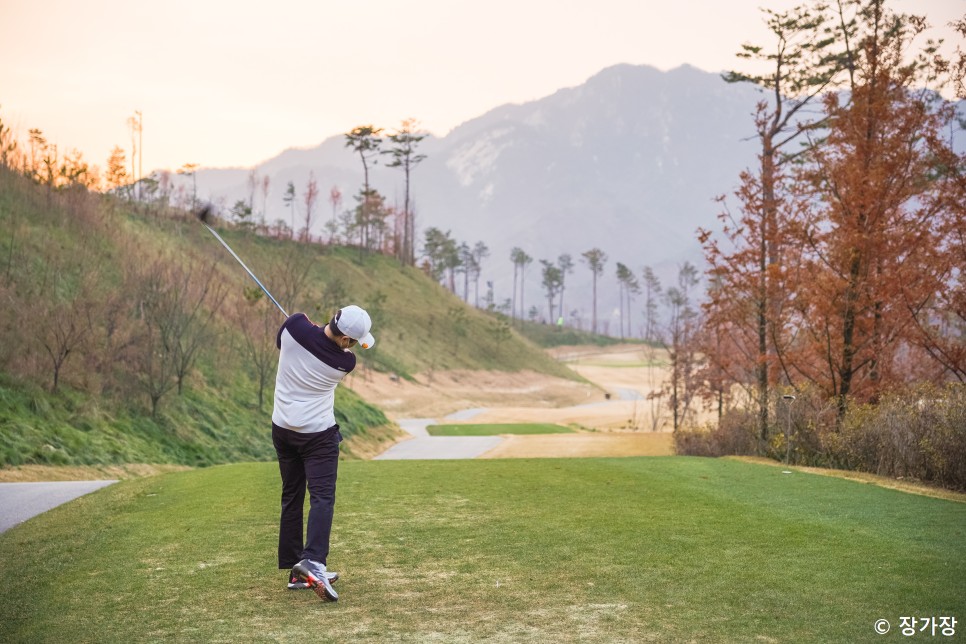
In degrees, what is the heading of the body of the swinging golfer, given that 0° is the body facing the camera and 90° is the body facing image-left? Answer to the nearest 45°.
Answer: approximately 225°

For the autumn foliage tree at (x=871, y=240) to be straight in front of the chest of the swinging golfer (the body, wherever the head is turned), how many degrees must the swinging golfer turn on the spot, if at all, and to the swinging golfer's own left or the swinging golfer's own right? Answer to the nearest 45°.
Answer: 0° — they already face it

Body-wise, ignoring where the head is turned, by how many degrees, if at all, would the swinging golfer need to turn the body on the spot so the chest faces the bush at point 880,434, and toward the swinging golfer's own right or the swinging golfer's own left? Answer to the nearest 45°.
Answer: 0° — they already face it

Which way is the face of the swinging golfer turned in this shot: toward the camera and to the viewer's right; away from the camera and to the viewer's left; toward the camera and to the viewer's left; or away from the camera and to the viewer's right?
away from the camera and to the viewer's right

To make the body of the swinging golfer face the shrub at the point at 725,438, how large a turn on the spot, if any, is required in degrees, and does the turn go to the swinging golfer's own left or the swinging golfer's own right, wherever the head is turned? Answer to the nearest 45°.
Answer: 0° — they already face it
